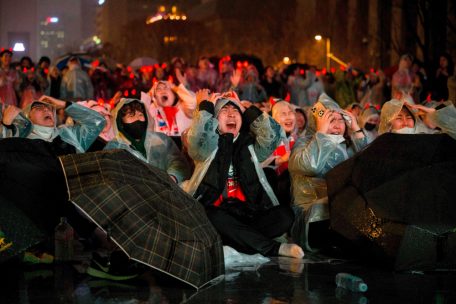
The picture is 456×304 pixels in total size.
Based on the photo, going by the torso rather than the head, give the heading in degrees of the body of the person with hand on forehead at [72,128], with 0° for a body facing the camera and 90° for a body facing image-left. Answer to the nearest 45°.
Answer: approximately 315°

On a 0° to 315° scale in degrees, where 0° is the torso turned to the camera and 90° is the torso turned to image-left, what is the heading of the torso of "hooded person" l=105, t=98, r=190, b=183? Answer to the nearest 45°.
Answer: approximately 0°

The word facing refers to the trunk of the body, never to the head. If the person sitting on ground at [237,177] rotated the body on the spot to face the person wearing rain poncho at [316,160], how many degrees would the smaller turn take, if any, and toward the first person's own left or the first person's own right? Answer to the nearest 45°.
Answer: approximately 135° to the first person's own left

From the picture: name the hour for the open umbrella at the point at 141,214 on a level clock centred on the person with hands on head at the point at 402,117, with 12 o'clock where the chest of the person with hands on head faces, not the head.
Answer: The open umbrella is roughly at 1 o'clock from the person with hands on head.

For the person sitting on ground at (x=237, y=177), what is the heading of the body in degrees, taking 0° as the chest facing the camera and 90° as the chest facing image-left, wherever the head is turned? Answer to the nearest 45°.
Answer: approximately 0°

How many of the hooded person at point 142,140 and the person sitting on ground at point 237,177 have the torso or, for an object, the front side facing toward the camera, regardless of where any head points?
2

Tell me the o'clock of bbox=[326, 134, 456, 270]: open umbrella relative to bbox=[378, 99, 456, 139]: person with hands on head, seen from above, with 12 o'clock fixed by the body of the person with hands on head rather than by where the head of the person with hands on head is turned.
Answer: The open umbrella is roughly at 12 o'clock from the person with hands on head.
